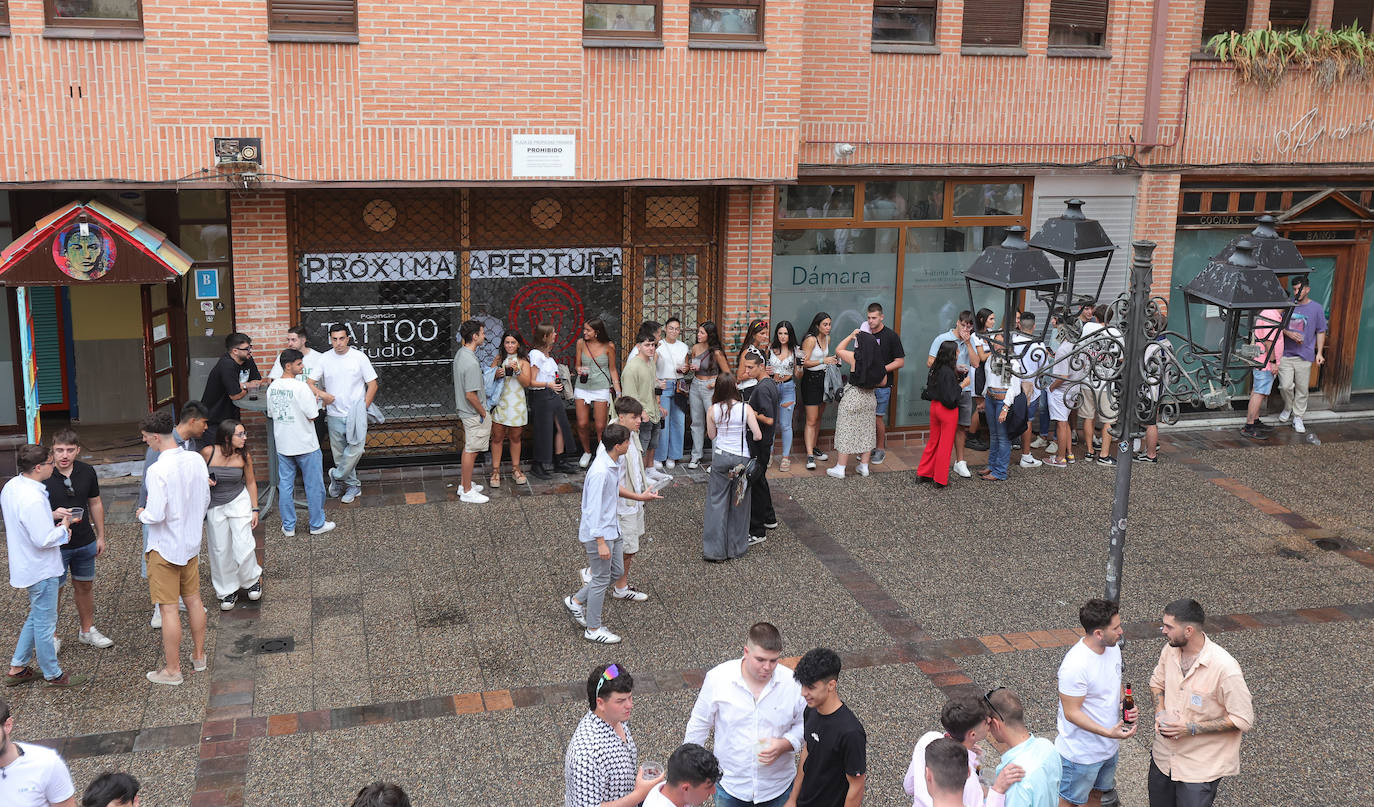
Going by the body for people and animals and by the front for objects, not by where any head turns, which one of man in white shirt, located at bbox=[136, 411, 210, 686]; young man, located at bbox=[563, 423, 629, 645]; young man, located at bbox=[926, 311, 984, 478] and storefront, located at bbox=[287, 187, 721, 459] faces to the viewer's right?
young man, located at bbox=[563, 423, 629, 645]

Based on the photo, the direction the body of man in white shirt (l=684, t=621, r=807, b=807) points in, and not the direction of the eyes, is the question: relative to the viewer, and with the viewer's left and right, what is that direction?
facing the viewer

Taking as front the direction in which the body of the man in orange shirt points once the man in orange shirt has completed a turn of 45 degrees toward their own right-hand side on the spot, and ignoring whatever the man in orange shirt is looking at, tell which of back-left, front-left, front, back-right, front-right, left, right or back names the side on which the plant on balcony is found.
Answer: right

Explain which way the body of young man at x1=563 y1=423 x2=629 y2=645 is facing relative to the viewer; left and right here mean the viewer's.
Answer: facing to the right of the viewer

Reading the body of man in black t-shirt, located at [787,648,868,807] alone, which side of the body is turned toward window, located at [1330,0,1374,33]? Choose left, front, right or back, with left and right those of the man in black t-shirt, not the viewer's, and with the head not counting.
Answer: back

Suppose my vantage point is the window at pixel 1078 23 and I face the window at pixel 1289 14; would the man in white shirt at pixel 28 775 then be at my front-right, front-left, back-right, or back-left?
back-right

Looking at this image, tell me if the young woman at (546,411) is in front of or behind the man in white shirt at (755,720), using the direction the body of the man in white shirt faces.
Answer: behind

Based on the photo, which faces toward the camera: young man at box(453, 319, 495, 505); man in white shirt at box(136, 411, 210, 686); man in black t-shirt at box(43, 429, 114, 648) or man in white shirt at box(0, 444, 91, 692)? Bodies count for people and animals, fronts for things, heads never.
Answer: the man in black t-shirt

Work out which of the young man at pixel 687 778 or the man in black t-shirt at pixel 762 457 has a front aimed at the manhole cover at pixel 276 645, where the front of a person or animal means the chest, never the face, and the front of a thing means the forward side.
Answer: the man in black t-shirt

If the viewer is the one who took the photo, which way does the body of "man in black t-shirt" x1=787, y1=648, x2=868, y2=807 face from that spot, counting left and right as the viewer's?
facing the viewer and to the left of the viewer

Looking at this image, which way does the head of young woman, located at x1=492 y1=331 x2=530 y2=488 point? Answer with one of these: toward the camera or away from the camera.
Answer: toward the camera

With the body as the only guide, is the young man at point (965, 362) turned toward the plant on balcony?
no

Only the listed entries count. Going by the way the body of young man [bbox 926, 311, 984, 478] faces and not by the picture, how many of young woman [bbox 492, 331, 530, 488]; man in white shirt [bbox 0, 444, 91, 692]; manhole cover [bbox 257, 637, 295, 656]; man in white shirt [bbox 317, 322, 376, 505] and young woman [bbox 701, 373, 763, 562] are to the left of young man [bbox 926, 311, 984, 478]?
0

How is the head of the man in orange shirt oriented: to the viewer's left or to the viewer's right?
to the viewer's left

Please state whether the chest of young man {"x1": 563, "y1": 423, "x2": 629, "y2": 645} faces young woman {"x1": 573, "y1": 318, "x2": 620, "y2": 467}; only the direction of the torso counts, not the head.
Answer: no

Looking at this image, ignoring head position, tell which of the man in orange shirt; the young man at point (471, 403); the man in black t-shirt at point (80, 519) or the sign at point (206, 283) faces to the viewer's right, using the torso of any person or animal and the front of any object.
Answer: the young man

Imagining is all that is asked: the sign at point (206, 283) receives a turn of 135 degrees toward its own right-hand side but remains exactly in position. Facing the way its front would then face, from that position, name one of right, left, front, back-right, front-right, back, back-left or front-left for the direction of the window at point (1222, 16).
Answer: back-right

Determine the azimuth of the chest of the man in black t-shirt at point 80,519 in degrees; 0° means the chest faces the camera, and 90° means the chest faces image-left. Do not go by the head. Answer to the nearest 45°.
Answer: approximately 0°

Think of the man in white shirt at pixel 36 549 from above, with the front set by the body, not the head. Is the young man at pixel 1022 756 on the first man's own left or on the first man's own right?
on the first man's own right

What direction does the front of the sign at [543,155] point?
toward the camera

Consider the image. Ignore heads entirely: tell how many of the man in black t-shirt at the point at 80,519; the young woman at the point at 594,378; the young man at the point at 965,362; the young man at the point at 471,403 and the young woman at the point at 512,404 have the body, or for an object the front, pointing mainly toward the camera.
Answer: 4
